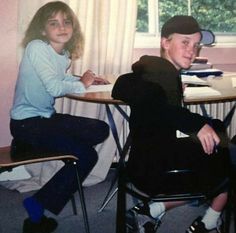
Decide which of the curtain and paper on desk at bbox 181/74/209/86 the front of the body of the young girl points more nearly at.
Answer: the paper on desk

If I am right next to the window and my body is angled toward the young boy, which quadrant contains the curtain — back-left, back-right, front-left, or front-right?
front-right

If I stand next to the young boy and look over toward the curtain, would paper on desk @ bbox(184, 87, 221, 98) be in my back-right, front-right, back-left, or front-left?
front-right

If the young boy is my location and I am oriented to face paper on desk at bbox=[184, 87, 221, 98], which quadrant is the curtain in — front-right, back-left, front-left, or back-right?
front-left

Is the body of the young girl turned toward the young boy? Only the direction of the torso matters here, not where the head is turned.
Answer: yes

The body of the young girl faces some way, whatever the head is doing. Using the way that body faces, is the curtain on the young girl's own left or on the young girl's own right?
on the young girl's own left

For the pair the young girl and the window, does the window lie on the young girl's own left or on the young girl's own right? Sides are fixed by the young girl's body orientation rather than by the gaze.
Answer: on the young girl's own left

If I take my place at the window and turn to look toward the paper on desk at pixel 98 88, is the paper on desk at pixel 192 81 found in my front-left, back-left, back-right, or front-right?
front-left
